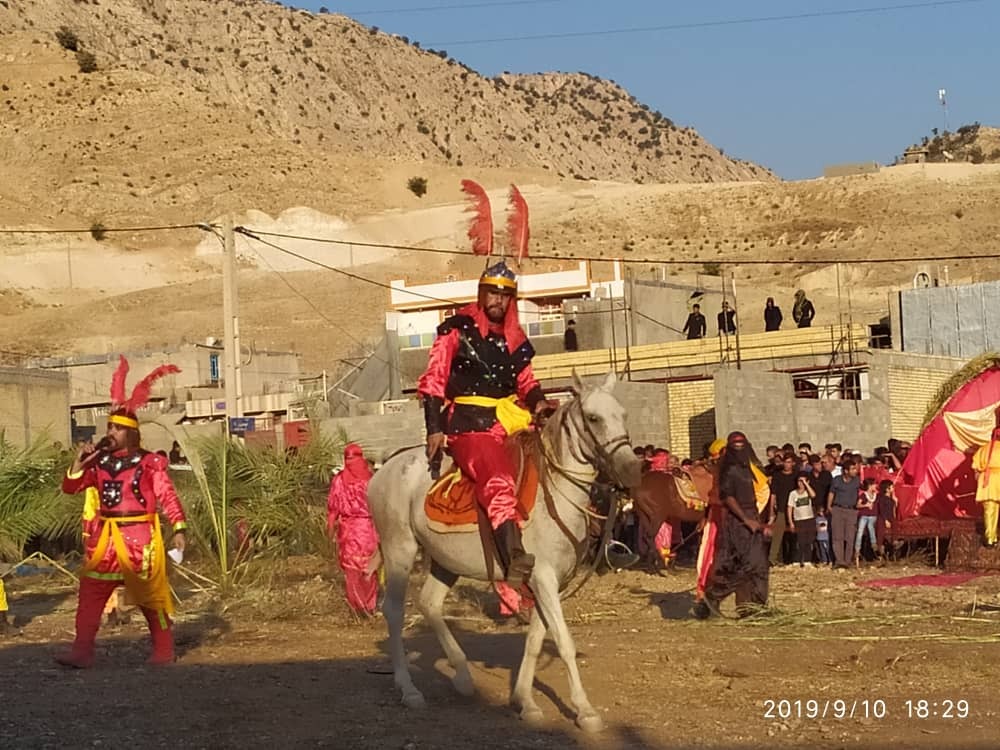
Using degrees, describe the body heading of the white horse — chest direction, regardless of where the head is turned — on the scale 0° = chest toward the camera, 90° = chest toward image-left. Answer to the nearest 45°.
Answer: approximately 315°

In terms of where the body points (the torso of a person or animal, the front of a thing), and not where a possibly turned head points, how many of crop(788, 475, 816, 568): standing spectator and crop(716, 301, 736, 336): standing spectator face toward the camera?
2

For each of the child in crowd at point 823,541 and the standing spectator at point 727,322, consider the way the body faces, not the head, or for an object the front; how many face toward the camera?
2

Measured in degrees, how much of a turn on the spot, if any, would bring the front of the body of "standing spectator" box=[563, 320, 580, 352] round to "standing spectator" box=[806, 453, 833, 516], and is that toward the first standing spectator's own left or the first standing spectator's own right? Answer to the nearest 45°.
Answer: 0° — they already face them

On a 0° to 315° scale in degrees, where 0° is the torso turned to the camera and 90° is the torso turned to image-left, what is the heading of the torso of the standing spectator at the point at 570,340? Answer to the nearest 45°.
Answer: approximately 0°

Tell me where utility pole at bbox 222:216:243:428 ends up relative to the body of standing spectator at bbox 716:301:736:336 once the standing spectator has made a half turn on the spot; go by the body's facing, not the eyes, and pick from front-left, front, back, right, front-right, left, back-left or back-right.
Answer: back-left

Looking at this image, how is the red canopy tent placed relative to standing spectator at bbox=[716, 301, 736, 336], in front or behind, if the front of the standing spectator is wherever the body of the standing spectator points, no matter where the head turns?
in front

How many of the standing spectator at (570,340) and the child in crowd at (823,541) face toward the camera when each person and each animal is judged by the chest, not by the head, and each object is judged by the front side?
2

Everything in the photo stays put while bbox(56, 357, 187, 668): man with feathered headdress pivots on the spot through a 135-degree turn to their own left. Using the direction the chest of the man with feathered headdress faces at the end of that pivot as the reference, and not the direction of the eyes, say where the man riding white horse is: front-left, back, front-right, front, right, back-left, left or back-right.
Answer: front-right
